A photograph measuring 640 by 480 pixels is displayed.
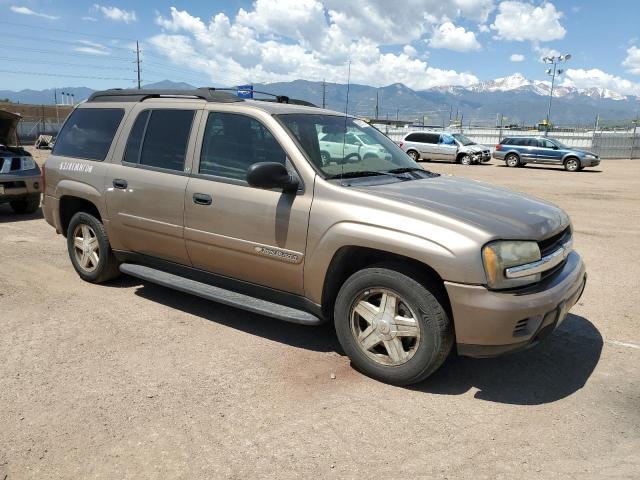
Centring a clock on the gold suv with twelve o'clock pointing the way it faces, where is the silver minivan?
The silver minivan is roughly at 8 o'clock from the gold suv.

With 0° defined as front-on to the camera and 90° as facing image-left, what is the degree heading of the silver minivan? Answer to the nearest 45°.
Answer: approximately 315°

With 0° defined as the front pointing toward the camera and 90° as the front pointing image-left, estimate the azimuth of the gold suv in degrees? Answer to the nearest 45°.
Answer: approximately 315°

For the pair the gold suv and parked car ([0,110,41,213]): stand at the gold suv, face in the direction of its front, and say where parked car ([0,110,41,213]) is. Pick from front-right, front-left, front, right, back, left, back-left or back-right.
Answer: back

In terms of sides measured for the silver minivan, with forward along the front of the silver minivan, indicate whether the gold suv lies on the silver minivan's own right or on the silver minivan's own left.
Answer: on the silver minivan's own right

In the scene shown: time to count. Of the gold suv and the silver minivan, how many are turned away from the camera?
0

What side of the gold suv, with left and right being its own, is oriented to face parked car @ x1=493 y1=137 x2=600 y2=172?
left

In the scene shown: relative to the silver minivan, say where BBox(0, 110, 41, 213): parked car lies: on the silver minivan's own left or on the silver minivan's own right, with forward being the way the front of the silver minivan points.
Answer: on the silver minivan's own right
